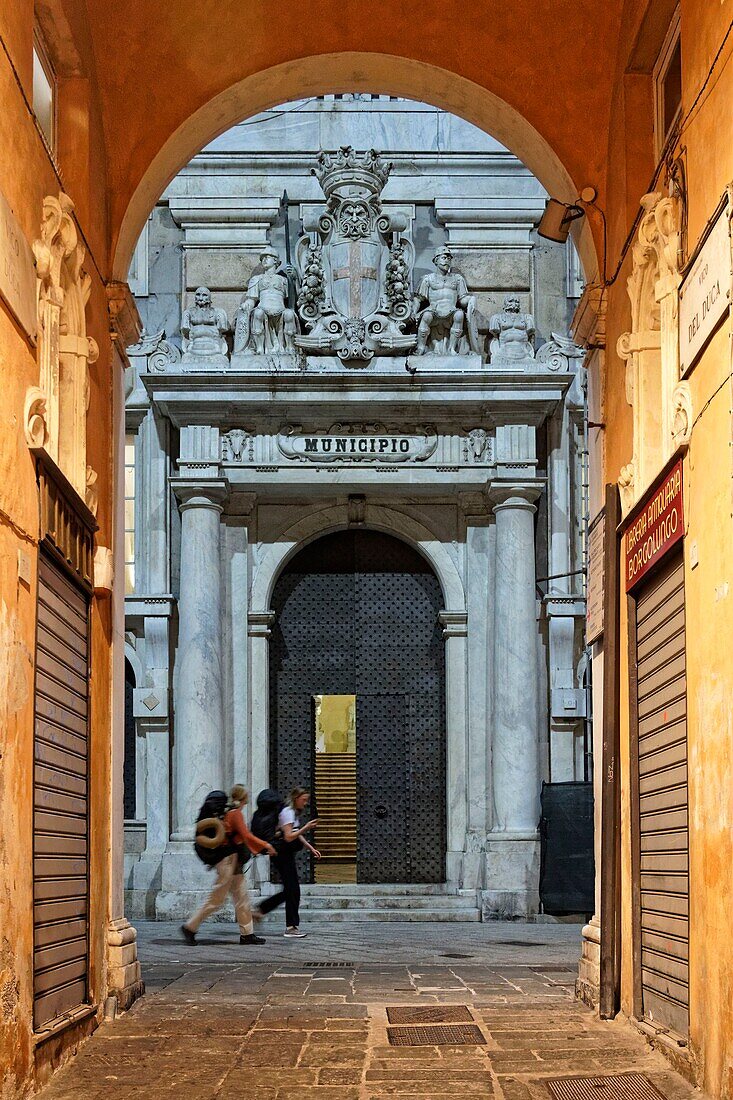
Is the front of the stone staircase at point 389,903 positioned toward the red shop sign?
yes

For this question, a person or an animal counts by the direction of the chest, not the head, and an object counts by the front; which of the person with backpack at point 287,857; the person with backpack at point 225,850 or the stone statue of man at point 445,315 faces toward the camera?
the stone statue of man

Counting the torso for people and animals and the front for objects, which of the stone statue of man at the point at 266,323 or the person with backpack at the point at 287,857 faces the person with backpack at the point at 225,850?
the stone statue of man

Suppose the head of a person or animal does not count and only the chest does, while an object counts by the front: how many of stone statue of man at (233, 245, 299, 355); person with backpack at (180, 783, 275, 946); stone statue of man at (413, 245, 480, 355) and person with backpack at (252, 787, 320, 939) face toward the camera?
2

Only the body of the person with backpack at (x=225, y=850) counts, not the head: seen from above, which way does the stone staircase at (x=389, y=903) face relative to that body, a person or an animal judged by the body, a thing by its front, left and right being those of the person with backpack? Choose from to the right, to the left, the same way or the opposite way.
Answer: to the right

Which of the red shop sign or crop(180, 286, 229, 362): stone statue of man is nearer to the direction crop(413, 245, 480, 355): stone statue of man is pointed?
the red shop sign

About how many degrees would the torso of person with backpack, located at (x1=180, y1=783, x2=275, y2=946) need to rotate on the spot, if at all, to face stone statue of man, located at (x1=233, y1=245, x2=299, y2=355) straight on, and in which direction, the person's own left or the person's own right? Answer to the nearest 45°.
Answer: approximately 90° to the person's own left

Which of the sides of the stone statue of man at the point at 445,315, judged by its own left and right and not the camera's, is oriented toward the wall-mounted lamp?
front

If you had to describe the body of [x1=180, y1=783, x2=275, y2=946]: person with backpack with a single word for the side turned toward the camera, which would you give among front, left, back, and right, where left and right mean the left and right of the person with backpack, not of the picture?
right

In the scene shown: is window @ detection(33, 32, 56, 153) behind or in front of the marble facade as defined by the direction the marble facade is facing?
in front

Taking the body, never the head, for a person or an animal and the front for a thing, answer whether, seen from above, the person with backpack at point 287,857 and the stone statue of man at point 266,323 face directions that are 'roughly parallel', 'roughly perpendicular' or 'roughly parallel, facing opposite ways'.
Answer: roughly perpendicular

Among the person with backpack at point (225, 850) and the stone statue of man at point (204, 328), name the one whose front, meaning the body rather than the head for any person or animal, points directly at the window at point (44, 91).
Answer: the stone statue of man
